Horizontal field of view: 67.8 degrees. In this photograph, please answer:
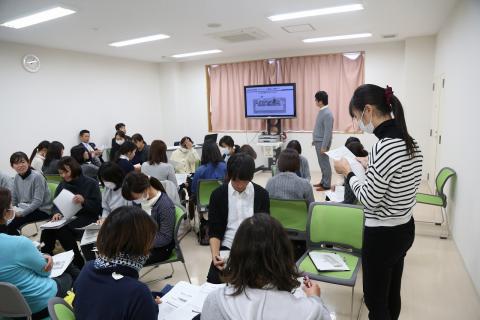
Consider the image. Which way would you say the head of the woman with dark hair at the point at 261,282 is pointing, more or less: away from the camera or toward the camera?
away from the camera

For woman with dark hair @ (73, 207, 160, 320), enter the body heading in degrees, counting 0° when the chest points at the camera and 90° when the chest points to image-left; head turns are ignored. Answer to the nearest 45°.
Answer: approximately 225°

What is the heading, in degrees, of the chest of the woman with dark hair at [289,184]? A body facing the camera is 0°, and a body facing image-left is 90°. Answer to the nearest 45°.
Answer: approximately 180°

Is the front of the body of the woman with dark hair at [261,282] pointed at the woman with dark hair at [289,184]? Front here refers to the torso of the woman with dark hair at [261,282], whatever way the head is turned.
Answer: yes

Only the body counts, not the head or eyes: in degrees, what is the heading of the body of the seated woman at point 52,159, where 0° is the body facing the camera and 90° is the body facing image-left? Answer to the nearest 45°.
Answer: approximately 225°

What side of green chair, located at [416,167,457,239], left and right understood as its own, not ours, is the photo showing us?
left

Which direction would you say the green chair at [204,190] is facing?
away from the camera

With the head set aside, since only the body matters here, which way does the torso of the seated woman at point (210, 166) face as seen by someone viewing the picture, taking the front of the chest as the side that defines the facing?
away from the camera

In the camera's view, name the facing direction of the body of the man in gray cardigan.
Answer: to the viewer's left

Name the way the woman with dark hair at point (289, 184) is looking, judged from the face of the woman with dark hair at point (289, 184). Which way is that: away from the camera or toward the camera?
away from the camera

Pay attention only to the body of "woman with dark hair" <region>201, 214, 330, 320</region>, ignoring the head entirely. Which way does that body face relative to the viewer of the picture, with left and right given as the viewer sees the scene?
facing away from the viewer

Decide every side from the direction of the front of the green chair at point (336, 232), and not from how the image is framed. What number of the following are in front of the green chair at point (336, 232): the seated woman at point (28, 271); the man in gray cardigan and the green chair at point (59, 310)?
2

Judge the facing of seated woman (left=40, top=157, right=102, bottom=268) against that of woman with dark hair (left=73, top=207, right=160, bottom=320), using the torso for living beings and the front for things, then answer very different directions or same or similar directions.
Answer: very different directions
